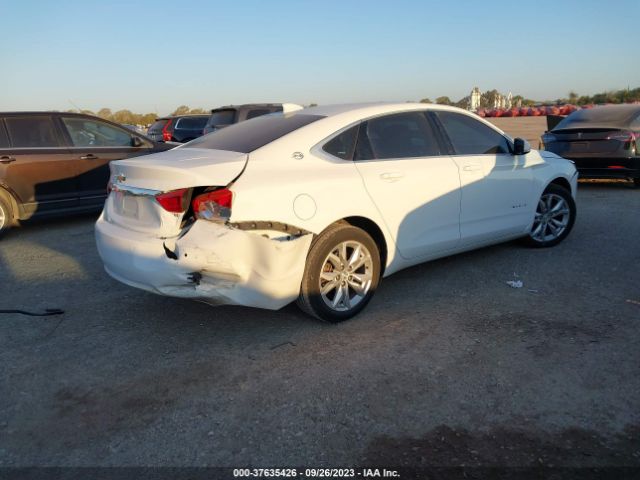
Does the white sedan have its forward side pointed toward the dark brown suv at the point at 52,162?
no

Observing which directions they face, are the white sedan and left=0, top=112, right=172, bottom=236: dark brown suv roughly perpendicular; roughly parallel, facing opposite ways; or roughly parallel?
roughly parallel

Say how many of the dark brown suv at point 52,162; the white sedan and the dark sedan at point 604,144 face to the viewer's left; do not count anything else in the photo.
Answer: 0

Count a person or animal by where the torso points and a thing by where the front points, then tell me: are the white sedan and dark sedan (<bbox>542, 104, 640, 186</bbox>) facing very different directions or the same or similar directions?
same or similar directions

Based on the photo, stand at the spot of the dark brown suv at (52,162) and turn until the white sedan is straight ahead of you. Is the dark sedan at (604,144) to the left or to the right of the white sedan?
left

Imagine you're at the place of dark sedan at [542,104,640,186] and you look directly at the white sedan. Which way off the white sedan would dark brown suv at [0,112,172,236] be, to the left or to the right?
right

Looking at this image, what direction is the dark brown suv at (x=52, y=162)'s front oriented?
to the viewer's right

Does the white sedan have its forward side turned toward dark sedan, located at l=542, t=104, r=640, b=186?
yes

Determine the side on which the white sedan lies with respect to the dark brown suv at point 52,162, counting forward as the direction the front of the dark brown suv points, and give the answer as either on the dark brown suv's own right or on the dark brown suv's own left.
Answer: on the dark brown suv's own right

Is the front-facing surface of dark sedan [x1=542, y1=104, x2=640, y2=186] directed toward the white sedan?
no

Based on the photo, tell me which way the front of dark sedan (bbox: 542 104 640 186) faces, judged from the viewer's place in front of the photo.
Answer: facing away from the viewer and to the right of the viewer

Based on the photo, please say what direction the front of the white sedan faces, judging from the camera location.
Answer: facing away from the viewer and to the right of the viewer

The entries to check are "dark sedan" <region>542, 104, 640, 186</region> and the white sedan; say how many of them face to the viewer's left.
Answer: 0
